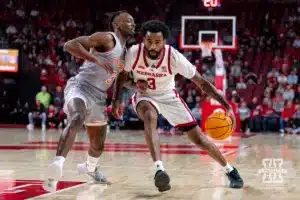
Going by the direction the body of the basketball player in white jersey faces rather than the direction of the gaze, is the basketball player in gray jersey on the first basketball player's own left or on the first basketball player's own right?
on the first basketball player's own right

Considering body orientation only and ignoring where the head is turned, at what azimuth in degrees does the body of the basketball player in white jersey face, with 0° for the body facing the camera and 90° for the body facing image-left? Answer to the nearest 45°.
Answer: approximately 0°
